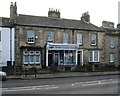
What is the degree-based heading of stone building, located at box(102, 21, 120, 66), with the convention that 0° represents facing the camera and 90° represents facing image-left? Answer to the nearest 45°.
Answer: approximately 0°

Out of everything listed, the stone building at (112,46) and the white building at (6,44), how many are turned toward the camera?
2

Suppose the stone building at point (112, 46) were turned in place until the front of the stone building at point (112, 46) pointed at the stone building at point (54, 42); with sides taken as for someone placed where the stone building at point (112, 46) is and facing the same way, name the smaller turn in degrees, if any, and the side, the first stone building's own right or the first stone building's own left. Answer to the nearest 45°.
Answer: approximately 45° to the first stone building's own right

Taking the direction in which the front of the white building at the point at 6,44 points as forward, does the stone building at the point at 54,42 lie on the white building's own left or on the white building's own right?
on the white building's own left

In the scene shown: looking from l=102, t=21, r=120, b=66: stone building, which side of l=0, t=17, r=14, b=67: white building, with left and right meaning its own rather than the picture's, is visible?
left

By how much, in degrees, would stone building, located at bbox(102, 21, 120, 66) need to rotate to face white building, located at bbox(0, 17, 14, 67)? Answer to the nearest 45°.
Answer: approximately 45° to its right
